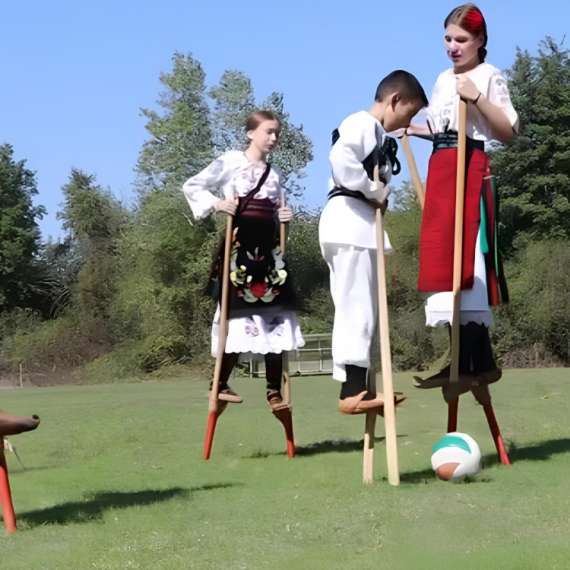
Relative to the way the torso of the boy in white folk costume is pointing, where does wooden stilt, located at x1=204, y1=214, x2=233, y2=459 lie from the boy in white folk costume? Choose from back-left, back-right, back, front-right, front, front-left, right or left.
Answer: back-left

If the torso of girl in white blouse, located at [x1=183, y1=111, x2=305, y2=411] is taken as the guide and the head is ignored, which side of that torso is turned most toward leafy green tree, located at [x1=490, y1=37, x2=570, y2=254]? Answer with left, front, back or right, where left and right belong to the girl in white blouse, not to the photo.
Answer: left

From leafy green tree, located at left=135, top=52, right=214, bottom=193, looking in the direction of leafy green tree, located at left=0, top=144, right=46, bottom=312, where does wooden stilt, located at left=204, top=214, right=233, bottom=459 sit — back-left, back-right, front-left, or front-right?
back-left

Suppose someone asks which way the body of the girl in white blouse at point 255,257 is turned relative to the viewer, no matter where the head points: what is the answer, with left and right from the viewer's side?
facing the viewer and to the right of the viewer

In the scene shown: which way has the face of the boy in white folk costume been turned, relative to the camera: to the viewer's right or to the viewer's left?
to the viewer's right

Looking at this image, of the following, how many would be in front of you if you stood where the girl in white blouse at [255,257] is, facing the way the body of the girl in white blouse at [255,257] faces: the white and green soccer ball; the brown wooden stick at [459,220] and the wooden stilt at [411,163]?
3

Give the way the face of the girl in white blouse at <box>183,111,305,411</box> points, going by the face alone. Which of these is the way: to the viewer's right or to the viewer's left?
to the viewer's right

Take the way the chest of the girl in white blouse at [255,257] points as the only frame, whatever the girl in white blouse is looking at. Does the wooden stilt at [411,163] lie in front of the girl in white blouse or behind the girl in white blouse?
in front

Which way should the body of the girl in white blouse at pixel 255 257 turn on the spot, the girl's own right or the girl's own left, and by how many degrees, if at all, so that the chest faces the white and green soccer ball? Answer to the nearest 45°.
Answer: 0° — they already face it

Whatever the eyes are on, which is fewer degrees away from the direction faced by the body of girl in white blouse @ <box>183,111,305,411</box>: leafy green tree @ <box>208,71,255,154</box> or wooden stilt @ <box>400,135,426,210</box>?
the wooden stilt

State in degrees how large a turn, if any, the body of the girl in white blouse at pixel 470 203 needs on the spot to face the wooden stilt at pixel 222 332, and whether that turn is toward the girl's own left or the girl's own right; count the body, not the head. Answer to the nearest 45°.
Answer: approximately 45° to the girl's own right

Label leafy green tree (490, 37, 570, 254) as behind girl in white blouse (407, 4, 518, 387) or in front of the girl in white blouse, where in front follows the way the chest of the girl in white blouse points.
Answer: behind

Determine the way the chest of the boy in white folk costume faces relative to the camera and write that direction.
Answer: to the viewer's right

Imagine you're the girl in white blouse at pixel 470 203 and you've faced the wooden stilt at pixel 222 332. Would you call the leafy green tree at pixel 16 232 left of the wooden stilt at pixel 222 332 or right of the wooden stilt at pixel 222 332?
right

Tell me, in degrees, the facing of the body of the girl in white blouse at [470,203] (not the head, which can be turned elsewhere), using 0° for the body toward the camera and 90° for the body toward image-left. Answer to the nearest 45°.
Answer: approximately 45°
